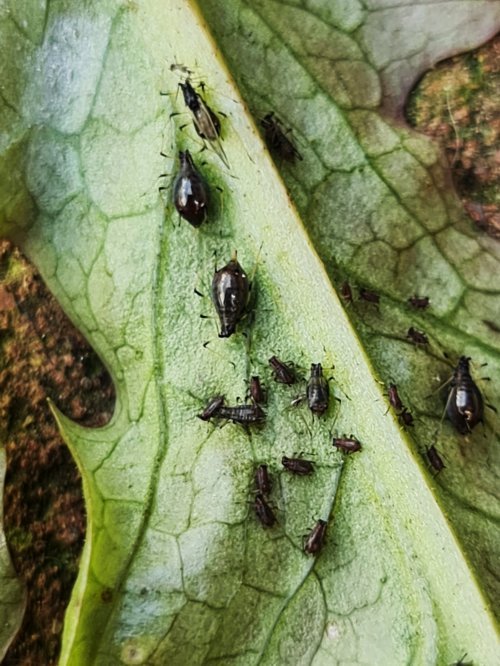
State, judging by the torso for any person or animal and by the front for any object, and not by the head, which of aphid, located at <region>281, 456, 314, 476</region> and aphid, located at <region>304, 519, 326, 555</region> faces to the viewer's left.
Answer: aphid, located at <region>281, 456, 314, 476</region>

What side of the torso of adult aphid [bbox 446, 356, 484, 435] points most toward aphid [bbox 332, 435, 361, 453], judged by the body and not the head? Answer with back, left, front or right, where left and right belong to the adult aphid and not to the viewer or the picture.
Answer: left

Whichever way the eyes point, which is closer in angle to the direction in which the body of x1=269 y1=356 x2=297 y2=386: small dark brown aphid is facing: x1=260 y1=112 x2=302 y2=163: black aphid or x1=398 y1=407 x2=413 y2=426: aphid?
the black aphid

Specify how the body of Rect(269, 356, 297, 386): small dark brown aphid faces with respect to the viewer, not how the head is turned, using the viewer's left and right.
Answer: facing away from the viewer and to the left of the viewer

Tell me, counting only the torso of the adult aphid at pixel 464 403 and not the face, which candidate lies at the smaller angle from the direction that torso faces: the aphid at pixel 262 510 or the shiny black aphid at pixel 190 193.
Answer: the shiny black aphid

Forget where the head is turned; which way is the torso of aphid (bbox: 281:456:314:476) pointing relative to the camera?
to the viewer's left

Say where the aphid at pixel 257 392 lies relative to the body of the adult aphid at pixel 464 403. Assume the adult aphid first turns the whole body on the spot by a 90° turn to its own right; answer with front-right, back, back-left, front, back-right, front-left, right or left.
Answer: back

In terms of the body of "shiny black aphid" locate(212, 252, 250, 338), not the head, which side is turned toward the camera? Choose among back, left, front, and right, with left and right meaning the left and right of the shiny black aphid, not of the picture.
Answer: front

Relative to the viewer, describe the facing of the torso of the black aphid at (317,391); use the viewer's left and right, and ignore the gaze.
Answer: facing away from the viewer

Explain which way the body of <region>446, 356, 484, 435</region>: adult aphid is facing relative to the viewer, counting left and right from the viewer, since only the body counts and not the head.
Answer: facing away from the viewer

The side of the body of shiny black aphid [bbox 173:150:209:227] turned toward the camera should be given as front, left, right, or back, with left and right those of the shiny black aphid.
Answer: back
